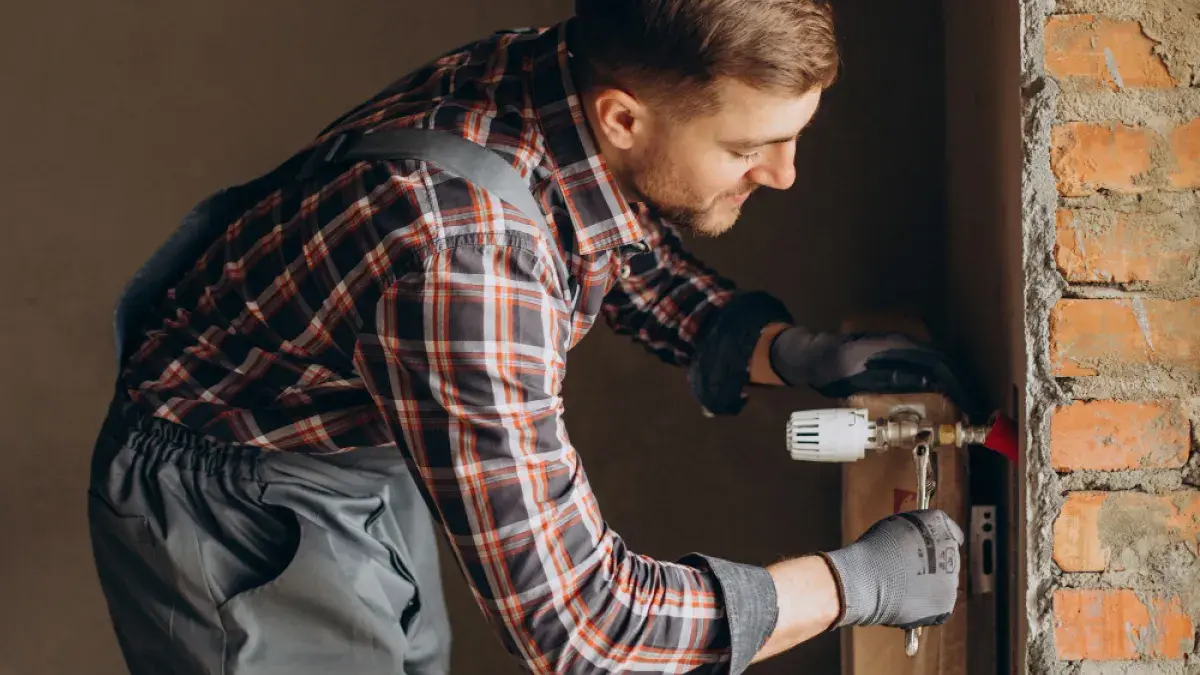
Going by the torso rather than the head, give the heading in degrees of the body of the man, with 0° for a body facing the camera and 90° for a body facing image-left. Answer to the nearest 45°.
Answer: approximately 270°

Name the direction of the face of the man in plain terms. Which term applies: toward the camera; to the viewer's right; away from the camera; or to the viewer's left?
to the viewer's right
